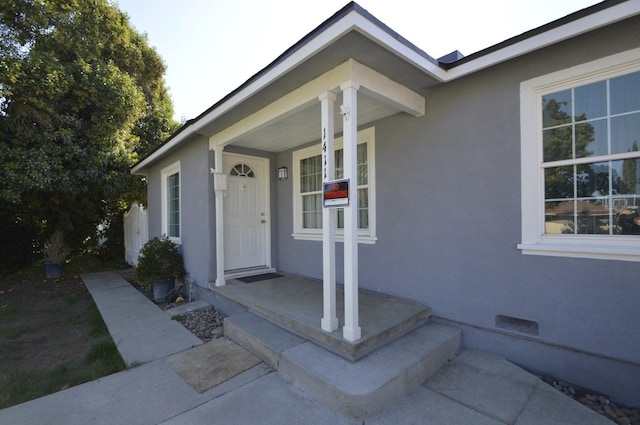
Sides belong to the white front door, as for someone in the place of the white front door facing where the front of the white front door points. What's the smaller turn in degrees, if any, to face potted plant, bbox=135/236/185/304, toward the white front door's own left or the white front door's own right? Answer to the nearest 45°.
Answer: approximately 135° to the white front door's own right

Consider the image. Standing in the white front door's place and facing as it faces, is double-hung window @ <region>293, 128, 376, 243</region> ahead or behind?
ahead
